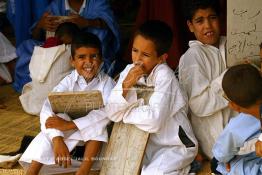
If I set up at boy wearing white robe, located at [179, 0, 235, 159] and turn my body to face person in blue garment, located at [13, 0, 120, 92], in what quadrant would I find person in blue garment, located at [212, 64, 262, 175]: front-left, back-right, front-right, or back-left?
back-left

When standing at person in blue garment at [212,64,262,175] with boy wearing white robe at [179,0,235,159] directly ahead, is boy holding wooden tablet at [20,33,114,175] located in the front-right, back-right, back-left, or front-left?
front-left

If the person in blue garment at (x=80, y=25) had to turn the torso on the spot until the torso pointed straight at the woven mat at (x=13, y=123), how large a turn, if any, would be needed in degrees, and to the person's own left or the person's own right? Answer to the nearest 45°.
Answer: approximately 45° to the person's own right

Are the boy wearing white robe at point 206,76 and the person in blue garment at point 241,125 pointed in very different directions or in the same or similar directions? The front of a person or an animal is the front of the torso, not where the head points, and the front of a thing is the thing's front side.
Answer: very different directions

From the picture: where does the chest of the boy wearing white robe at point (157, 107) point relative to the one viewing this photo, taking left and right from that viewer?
facing the viewer and to the left of the viewer

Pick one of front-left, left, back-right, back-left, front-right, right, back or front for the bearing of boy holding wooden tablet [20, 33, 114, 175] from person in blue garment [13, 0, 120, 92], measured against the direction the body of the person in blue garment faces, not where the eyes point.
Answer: front

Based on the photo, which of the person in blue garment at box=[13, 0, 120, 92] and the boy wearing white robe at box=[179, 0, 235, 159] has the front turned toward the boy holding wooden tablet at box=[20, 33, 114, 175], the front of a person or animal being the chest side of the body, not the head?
the person in blue garment

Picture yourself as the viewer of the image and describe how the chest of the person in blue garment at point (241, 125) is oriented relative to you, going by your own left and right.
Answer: facing away from the viewer and to the left of the viewer

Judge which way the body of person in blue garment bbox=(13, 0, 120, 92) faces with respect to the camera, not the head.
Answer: toward the camera

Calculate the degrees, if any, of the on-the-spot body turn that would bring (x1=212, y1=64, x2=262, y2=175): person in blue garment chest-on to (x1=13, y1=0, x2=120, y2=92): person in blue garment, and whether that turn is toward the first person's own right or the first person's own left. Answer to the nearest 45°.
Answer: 0° — they already face them

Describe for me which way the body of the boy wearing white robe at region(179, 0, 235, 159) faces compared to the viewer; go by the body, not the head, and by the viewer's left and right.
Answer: facing the viewer and to the right of the viewer

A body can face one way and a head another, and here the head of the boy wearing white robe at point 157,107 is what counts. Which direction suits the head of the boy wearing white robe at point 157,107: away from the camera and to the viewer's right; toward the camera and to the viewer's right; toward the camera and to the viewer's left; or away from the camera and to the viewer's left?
toward the camera and to the viewer's left

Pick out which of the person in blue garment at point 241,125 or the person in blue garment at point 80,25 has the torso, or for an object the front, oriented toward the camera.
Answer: the person in blue garment at point 80,25

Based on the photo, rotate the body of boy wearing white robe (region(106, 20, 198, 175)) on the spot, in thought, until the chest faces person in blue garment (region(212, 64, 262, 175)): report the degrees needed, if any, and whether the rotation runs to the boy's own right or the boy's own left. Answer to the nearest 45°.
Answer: approximately 90° to the boy's own left

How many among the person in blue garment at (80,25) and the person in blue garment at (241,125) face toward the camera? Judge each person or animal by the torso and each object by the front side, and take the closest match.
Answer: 1

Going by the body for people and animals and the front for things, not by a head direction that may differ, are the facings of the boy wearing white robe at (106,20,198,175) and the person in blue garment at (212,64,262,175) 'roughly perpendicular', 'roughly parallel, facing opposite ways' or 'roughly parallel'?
roughly perpendicular
